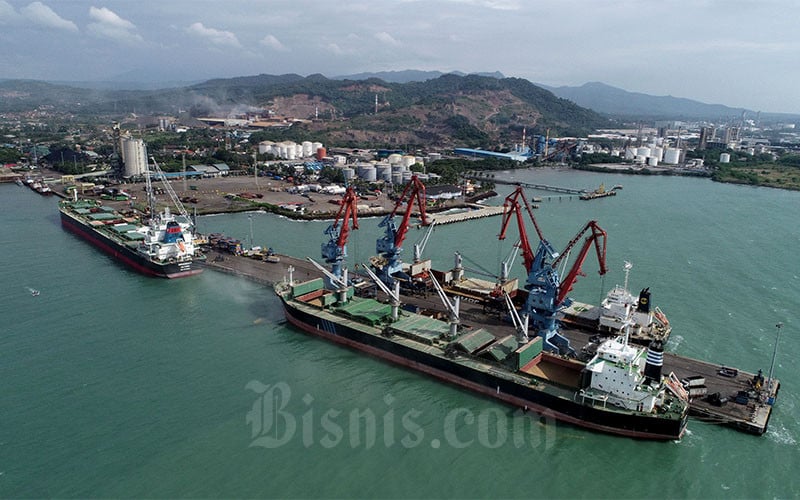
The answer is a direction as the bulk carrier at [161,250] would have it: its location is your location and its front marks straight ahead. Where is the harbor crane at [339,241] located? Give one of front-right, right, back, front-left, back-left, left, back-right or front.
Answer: back

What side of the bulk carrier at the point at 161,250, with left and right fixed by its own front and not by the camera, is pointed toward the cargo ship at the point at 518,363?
back

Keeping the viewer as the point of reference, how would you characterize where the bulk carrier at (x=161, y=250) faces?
facing away from the viewer and to the left of the viewer

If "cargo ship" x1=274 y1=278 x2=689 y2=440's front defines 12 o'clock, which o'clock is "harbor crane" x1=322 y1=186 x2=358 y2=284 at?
The harbor crane is roughly at 12 o'clock from the cargo ship.

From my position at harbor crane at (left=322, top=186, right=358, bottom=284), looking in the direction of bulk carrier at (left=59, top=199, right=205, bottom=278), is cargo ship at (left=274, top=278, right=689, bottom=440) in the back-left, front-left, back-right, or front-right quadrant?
back-left

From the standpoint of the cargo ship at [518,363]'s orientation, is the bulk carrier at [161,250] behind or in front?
in front

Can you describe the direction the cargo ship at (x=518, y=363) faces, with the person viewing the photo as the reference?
facing away from the viewer and to the left of the viewer

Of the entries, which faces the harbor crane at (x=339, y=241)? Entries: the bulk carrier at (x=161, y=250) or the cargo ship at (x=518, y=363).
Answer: the cargo ship

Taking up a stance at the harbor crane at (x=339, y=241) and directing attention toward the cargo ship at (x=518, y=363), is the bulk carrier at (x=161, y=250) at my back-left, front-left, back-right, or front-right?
back-right

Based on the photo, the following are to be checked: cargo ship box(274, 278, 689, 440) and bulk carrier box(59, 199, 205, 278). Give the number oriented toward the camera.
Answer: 0
